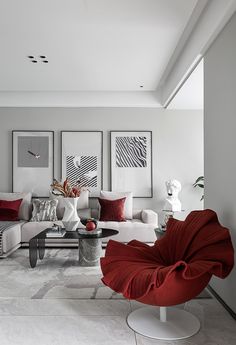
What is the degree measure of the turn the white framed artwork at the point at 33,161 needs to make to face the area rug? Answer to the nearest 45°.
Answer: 0° — it already faces it

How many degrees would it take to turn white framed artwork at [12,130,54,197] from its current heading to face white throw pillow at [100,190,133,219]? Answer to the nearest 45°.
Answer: approximately 45° to its left

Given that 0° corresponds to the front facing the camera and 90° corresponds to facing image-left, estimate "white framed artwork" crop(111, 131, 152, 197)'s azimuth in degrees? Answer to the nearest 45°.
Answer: approximately 0°

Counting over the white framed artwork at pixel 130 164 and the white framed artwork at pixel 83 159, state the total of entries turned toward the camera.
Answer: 2

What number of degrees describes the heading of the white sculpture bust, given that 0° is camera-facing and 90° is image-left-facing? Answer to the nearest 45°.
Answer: approximately 45°

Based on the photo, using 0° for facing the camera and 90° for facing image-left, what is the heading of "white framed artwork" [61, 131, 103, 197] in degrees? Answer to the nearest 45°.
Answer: approximately 0°
